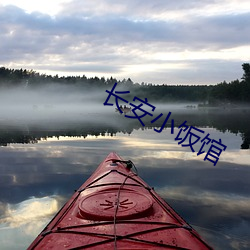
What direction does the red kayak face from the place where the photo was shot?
facing away from the viewer
